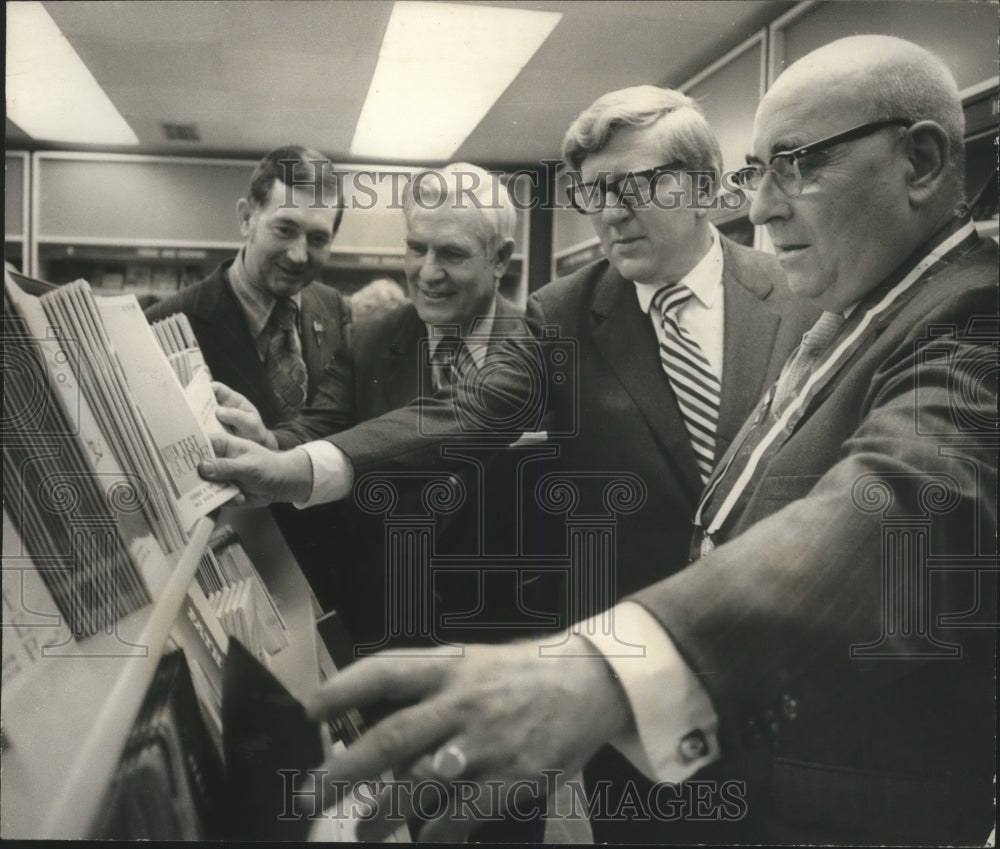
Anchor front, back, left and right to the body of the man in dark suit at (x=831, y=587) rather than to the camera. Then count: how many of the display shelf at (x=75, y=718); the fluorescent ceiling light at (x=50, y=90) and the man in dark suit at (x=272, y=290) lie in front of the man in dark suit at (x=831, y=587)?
3

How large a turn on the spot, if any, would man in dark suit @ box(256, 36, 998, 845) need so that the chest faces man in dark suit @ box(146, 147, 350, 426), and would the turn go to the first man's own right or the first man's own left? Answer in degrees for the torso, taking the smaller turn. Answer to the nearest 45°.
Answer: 0° — they already face them

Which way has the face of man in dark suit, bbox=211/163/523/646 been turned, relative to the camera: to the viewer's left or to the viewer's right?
to the viewer's left

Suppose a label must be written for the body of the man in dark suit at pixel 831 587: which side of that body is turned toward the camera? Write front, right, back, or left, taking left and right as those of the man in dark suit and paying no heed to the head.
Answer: left

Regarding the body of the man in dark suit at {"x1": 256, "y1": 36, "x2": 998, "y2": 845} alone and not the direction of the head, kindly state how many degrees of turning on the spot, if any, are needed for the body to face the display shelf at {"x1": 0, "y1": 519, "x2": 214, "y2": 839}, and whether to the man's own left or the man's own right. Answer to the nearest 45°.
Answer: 0° — they already face it
